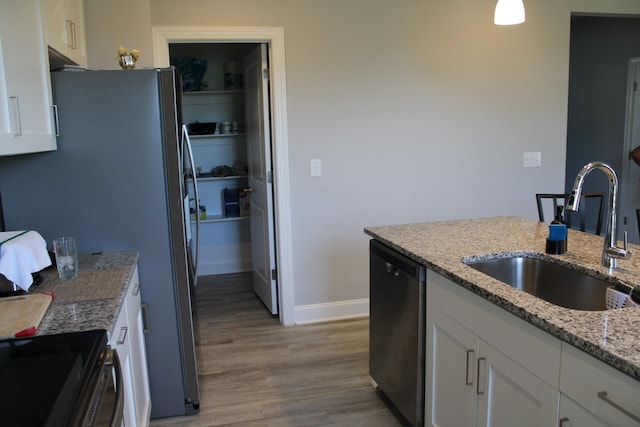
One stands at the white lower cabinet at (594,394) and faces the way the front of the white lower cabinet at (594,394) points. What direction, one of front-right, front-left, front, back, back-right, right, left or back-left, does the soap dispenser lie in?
back-right

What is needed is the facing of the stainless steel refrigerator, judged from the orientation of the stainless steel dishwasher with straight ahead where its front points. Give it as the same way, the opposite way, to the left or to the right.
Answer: the opposite way

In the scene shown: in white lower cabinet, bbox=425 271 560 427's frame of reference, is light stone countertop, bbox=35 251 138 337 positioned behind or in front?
in front

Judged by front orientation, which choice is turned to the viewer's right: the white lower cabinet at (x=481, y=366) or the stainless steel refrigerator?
the stainless steel refrigerator

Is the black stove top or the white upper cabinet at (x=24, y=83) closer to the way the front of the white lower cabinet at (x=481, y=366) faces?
the black stove top

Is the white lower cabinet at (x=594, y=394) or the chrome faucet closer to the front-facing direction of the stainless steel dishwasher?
the white lower cabinet

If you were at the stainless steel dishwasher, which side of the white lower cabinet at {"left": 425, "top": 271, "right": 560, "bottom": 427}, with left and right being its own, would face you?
right

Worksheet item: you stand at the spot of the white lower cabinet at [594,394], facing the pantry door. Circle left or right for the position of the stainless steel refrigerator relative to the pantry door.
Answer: left

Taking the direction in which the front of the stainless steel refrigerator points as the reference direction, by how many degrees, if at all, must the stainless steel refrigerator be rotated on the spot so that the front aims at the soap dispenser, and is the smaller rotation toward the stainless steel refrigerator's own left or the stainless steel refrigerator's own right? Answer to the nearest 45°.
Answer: approximately 45° to the stainless steel refrigerator's own right

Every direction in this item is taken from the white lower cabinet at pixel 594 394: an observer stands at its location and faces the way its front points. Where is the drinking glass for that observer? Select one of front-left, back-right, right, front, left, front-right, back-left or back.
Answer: front-right

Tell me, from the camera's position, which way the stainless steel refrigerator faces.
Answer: facing to the right of the viewer
